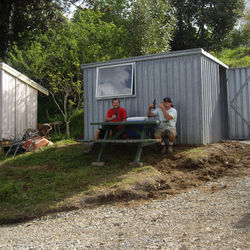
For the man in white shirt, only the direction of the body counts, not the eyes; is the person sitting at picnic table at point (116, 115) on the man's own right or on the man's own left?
on the man's own right

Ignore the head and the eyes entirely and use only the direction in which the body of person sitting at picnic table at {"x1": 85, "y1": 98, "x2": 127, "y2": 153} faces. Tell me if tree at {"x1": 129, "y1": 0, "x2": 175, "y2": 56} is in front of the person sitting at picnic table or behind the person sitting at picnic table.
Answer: behind

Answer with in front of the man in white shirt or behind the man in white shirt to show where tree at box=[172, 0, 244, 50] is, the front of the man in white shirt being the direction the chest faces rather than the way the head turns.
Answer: behind

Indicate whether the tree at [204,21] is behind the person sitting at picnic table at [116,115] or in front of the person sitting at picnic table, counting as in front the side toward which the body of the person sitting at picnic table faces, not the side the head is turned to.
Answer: behind

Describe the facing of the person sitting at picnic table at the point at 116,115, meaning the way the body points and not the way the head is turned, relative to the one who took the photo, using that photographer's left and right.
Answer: facing the viewer

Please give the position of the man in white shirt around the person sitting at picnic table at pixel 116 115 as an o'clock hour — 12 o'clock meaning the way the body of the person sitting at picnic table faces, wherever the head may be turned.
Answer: The man in white shirt is roughly at 10 o'clock from the person sitting at picnic table.

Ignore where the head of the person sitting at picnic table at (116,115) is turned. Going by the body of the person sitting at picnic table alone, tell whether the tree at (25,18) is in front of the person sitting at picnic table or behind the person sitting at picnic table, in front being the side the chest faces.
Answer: behind

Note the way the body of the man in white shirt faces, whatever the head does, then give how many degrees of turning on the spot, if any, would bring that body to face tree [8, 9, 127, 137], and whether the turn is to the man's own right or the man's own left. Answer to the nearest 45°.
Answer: approximately 135° to the man's own right
